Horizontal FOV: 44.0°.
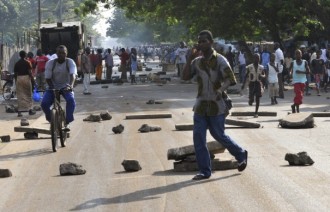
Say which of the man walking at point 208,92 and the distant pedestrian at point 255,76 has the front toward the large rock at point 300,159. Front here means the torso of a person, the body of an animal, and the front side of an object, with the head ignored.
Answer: the distant pedestrian

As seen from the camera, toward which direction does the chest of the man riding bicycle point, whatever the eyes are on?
toward the camera

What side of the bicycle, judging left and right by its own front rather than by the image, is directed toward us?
front

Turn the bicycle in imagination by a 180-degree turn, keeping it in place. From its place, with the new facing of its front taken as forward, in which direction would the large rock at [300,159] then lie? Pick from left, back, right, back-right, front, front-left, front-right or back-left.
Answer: back-right

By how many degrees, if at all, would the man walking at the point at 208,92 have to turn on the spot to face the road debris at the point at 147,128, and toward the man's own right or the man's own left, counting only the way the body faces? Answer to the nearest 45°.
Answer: approximately 135° to the man's own right

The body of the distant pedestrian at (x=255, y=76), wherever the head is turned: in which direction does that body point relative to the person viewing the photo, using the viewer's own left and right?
facing the viewer

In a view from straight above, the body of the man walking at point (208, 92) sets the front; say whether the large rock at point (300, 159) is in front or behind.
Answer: behind

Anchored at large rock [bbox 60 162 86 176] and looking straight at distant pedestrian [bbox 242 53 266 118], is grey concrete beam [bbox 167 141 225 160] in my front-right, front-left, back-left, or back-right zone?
front-right

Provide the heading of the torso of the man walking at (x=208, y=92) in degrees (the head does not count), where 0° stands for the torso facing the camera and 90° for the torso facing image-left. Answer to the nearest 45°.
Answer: approximately 45°

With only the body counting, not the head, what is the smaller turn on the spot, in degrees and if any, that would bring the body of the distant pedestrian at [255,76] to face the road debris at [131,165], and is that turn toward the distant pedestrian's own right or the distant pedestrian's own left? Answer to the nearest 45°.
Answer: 0° — they already face it

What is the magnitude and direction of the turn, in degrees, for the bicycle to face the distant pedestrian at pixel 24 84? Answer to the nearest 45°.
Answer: approximately 180°

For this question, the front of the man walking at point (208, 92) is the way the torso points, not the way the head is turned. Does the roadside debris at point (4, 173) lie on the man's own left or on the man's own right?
on the man's own right

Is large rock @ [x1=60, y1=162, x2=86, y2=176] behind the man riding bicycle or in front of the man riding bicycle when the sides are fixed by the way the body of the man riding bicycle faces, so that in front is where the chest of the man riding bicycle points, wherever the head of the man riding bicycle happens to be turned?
in front
